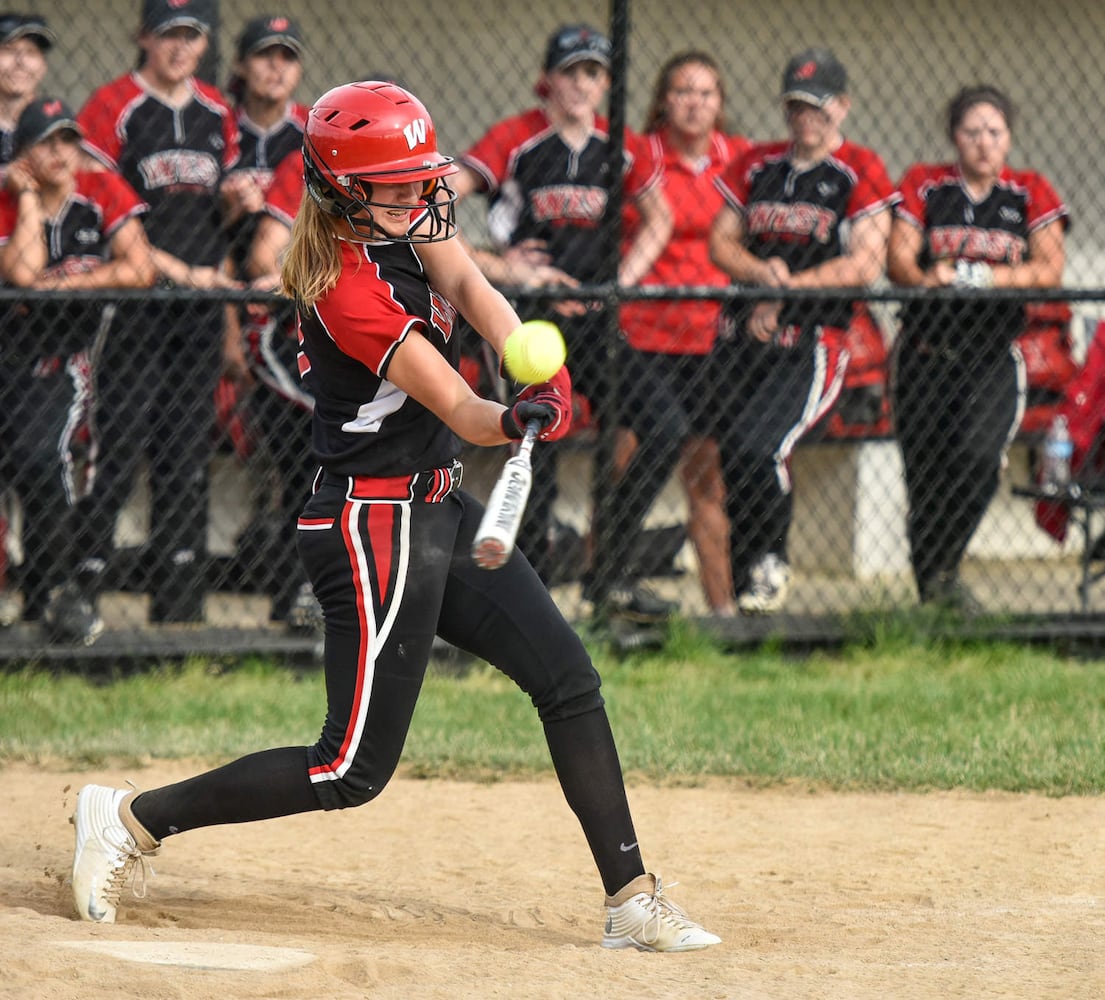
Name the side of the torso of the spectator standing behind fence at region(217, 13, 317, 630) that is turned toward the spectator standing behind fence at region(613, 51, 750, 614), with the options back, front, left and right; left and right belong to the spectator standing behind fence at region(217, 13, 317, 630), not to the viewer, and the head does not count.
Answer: left

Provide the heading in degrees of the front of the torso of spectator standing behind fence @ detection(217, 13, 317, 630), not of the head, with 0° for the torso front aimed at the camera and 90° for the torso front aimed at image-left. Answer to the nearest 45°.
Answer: approximately 0°

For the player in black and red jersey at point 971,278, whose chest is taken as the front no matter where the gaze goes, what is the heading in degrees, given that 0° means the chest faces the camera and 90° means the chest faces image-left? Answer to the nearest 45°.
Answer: approximately 0°

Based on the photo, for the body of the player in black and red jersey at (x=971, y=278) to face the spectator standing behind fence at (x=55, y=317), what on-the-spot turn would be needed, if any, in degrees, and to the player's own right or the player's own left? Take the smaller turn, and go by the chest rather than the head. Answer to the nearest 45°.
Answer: approximately 90° to the player's own right

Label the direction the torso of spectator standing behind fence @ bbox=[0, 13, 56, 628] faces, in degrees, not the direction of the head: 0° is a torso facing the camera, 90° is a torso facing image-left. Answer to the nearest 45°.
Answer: approximately 315°
